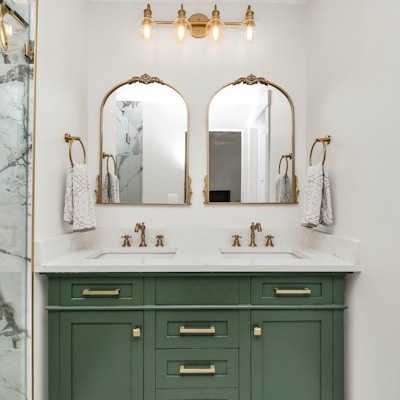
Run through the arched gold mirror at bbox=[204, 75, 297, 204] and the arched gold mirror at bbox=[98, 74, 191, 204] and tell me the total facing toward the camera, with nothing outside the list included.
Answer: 2

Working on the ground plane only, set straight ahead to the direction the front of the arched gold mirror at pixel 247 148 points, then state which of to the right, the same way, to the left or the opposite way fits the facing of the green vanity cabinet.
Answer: the same way

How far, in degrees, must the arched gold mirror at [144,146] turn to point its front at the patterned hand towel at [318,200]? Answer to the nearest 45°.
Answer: approximately 45° to its left

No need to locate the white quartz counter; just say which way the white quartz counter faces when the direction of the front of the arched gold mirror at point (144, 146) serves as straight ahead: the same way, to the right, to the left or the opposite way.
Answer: the same way

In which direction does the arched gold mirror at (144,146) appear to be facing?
toward the camera

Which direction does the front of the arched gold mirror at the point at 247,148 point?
toward the camera
